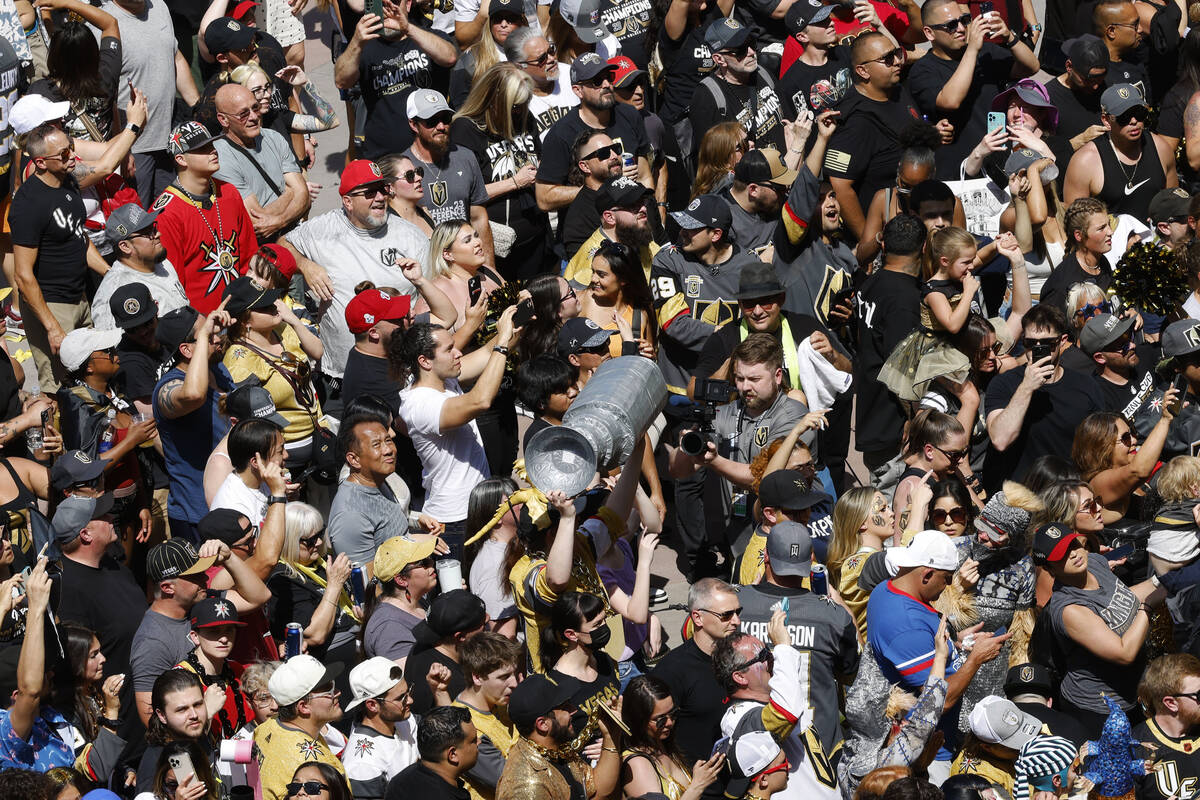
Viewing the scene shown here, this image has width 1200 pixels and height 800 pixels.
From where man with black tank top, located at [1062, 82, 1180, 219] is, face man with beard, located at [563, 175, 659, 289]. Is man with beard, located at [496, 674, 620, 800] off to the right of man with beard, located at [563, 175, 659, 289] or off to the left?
left

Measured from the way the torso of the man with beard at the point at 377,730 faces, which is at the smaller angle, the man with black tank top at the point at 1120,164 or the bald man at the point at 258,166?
the man with black tank top

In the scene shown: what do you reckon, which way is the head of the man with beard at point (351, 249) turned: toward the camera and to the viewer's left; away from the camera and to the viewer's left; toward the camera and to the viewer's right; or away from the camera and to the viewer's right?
toward the camera and to the viewer's right

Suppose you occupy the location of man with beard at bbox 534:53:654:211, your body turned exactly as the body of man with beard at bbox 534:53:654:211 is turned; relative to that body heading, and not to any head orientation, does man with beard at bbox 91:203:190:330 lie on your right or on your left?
on your right

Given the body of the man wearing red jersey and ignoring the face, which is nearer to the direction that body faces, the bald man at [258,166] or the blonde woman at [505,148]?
the blonde woman

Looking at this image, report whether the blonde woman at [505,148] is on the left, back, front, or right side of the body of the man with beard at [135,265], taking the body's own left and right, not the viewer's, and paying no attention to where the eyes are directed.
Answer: left

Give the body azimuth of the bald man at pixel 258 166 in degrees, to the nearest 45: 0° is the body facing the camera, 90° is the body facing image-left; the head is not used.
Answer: approximately 315°

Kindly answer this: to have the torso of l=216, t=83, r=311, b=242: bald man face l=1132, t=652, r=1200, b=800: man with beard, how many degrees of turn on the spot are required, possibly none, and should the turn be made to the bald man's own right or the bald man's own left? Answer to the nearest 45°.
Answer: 0° — they already face them

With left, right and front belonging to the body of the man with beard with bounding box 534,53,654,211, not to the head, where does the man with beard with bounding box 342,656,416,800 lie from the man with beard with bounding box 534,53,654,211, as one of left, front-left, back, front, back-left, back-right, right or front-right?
front-right

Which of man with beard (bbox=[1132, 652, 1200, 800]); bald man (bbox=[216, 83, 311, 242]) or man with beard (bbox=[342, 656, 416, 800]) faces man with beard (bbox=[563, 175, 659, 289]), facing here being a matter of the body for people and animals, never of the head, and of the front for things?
the bald man

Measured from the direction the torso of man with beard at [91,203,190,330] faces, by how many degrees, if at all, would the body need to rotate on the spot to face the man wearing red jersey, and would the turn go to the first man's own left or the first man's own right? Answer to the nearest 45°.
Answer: approximately 90° to the first man's own left
